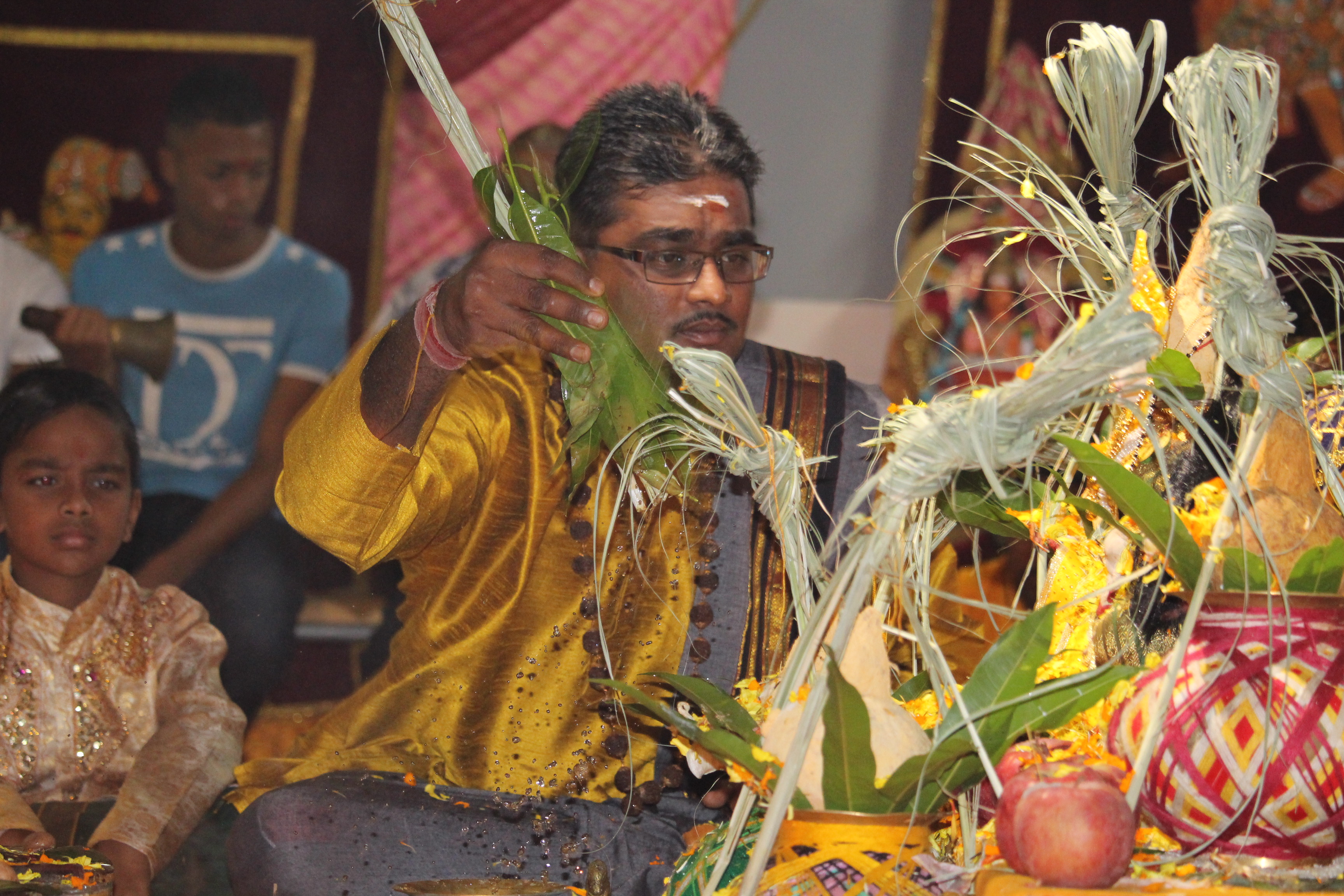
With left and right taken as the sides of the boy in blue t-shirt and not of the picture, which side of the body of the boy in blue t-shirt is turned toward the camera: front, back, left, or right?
front

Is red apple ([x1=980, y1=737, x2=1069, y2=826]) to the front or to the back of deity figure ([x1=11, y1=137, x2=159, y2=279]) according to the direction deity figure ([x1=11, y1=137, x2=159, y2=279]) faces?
to the front

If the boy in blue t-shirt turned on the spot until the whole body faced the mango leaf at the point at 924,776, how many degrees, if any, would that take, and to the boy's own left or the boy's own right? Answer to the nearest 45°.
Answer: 0° — they already face it

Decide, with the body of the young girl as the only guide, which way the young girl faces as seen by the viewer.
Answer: toward the camera

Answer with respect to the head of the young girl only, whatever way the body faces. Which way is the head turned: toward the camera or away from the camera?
toward the camera

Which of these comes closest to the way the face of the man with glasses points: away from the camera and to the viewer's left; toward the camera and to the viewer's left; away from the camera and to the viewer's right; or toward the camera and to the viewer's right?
toward the camera and to the viewer's right

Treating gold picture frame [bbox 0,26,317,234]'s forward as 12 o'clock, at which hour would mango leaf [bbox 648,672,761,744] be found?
The mango leaf is roughly at 12 o'clock from the gold picture frame.

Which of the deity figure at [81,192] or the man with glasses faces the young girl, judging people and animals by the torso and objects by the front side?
the deity figure

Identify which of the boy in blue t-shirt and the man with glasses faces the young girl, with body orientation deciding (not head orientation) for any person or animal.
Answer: the boy in blue t-shirt

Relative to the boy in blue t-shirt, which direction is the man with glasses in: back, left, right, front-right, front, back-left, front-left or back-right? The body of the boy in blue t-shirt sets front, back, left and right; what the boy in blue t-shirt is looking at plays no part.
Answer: front

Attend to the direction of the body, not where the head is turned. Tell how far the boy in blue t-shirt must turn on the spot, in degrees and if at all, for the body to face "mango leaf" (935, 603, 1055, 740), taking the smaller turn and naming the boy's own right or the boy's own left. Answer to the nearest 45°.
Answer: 0° — they already face it

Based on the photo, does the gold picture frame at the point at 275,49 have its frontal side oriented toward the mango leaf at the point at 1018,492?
yes

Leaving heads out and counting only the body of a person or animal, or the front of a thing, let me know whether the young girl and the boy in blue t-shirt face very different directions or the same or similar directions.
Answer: same or similar directions

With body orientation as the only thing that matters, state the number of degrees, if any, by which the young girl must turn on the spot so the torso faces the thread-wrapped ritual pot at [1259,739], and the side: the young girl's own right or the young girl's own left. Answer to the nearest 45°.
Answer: approximately 45° to the young girl's own left

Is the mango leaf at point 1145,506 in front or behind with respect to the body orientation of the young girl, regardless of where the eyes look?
in front

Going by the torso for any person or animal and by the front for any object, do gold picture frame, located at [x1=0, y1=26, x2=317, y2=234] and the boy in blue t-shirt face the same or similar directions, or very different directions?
same or similar directions

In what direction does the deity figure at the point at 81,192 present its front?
toward the camera

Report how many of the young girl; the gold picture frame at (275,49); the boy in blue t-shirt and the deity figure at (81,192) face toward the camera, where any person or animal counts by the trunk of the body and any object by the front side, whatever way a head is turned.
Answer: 4

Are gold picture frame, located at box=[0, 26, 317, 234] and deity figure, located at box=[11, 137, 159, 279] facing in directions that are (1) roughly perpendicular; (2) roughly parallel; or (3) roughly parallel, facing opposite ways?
roughly parallel
